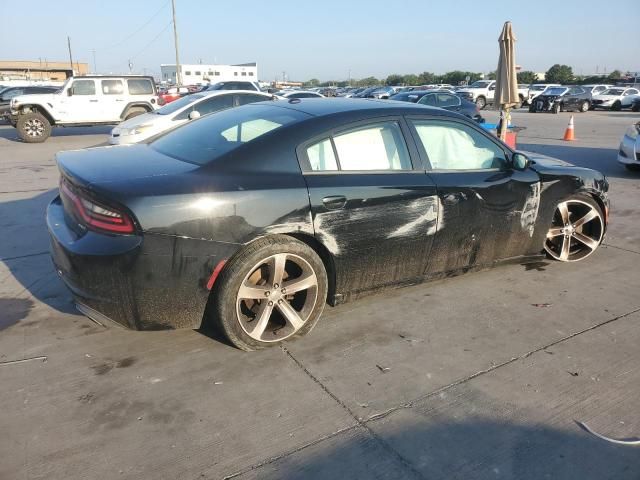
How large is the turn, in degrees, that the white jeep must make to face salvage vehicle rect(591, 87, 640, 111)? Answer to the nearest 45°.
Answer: approximately 180°

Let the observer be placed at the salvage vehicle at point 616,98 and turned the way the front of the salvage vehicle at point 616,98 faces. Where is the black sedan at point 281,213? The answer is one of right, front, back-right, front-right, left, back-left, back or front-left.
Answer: front-left

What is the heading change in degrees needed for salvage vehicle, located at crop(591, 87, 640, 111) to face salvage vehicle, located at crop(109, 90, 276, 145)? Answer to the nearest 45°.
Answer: approximately 45° to its left

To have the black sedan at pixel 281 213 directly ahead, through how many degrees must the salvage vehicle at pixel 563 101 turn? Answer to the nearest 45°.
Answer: approximately 45° to its left

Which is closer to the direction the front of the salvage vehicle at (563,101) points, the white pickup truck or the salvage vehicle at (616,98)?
the white pickup truck

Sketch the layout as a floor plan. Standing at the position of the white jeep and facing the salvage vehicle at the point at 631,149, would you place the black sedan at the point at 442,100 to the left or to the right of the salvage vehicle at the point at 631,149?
left

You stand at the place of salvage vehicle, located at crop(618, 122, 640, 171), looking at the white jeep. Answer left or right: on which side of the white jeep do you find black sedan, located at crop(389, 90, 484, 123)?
right

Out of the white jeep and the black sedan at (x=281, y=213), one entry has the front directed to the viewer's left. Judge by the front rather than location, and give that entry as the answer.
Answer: the white jeep

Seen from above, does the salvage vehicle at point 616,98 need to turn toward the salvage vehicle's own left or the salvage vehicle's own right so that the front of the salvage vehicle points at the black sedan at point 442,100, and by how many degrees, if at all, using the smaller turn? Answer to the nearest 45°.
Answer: approximately 45° to the salvage vehicle's own left

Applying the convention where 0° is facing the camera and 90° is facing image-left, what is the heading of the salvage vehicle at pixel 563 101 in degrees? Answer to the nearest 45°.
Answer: approximately 45°

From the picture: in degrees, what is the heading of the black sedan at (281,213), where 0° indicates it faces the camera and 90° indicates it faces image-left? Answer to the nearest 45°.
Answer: approximately 225°

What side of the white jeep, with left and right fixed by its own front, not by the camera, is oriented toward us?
left

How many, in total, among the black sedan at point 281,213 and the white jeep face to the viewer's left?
1

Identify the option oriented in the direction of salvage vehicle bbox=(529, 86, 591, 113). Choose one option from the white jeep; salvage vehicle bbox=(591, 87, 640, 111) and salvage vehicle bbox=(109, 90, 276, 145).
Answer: salvage vehicle bbox=(591, 87, 640, 111)
